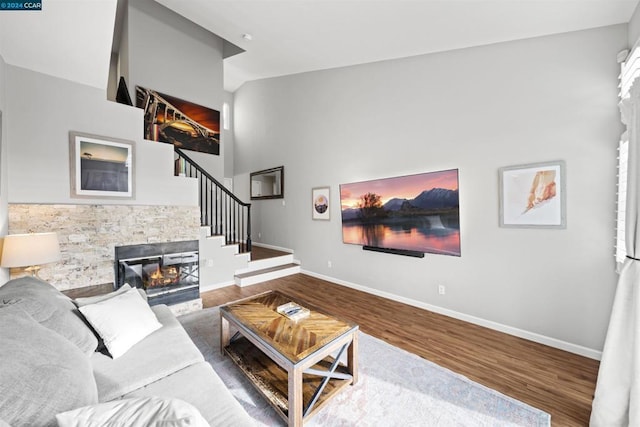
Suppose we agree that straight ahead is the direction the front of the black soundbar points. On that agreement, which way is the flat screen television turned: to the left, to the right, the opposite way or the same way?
the same way

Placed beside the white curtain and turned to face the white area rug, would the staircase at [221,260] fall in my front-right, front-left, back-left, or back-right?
front-right

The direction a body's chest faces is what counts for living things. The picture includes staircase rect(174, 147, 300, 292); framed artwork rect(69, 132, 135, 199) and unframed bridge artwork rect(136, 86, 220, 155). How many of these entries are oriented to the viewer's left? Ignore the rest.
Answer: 0

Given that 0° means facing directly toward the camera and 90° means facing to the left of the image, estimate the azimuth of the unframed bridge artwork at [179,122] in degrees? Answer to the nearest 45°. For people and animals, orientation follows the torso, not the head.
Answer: approximately 315°

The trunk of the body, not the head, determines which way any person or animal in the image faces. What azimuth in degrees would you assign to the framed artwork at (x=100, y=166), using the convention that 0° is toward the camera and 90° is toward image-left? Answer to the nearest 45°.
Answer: approximately 315°

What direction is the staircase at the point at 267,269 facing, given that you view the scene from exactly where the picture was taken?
facing the viewer and to the right of the viewer

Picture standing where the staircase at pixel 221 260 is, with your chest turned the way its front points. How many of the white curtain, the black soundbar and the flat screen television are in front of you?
3

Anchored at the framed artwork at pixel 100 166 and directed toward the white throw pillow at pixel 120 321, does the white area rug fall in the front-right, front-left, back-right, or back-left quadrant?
front-left

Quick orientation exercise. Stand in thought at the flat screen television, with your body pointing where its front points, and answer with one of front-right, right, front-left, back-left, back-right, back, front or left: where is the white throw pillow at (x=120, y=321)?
front

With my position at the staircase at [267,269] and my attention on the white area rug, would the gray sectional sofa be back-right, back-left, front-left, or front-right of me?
front-right

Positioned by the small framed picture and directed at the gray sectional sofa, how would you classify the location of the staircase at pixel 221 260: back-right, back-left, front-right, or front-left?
front-right

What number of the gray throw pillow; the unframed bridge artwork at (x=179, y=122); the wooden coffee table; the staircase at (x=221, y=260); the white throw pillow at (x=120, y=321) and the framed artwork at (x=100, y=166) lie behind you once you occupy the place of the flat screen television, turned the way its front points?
0

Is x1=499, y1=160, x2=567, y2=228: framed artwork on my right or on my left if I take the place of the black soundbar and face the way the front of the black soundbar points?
on my left

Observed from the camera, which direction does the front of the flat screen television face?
facing the viewer and to the left of the viewer

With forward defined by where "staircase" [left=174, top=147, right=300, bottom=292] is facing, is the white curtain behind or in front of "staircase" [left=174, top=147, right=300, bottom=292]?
in front

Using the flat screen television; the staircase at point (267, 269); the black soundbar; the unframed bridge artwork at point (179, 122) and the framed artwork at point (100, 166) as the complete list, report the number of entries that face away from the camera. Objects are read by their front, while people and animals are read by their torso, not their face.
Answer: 0
